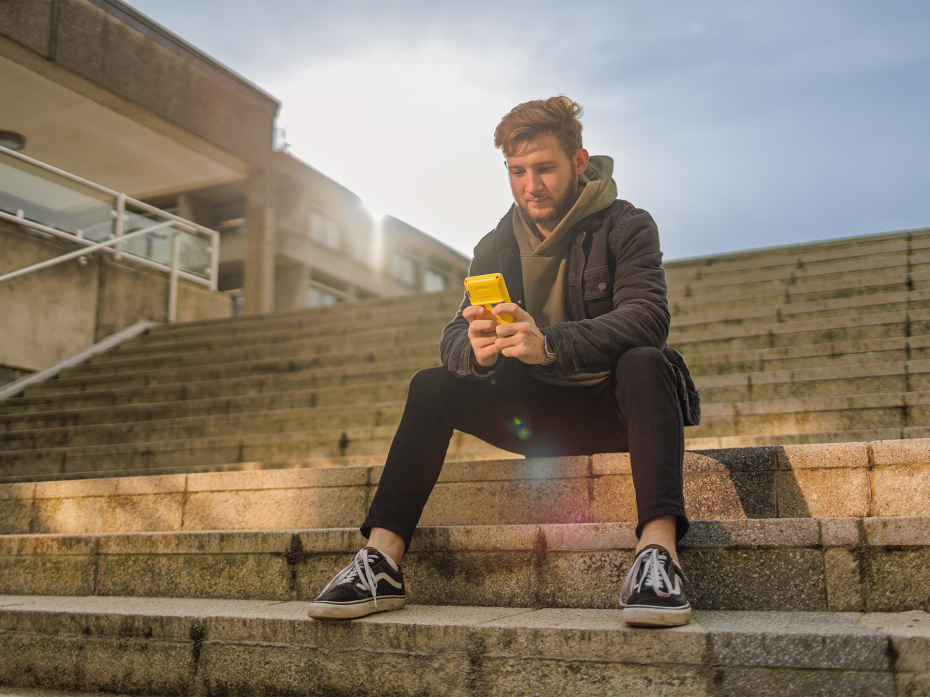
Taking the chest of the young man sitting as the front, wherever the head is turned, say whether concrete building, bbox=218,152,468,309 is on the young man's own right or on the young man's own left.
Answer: on the young man's own right

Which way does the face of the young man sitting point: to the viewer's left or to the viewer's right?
to the viewer's left

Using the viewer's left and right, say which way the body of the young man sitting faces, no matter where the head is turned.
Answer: facing the viewer and to the left of the viewer

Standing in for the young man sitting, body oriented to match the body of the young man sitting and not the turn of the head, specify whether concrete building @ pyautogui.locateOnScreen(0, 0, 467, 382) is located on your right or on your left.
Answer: on your right
